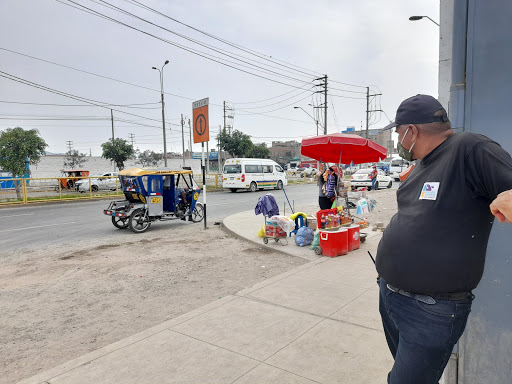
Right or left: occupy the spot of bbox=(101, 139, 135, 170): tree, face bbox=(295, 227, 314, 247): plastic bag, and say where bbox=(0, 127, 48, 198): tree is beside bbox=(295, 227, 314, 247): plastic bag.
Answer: right

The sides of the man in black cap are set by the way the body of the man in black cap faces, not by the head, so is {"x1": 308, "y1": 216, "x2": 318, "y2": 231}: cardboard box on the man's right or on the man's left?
on the man's right

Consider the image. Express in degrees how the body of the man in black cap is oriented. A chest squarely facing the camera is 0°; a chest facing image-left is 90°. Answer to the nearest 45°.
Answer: approximately 45°

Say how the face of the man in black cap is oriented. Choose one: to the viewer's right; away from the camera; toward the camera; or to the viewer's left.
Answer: to the viewer's left

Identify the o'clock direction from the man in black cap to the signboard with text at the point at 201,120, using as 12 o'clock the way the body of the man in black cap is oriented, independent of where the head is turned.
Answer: The signboard with text is roughly at 3 o'clock from the man in black cap.
